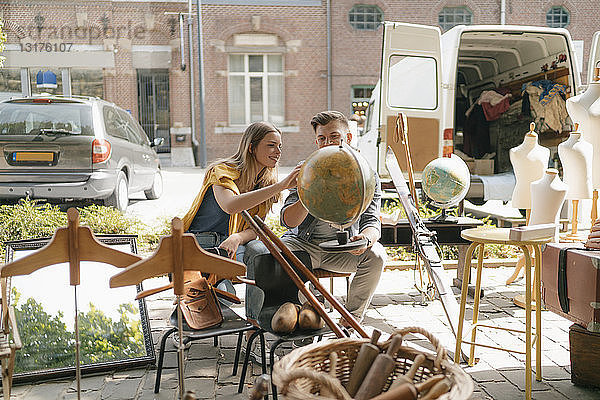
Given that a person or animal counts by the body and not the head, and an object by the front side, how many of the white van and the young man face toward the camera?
1

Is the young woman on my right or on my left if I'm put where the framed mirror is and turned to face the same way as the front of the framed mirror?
on my left

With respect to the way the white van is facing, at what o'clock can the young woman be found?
The young woman is roughly at 8 o'clock from the white van.
